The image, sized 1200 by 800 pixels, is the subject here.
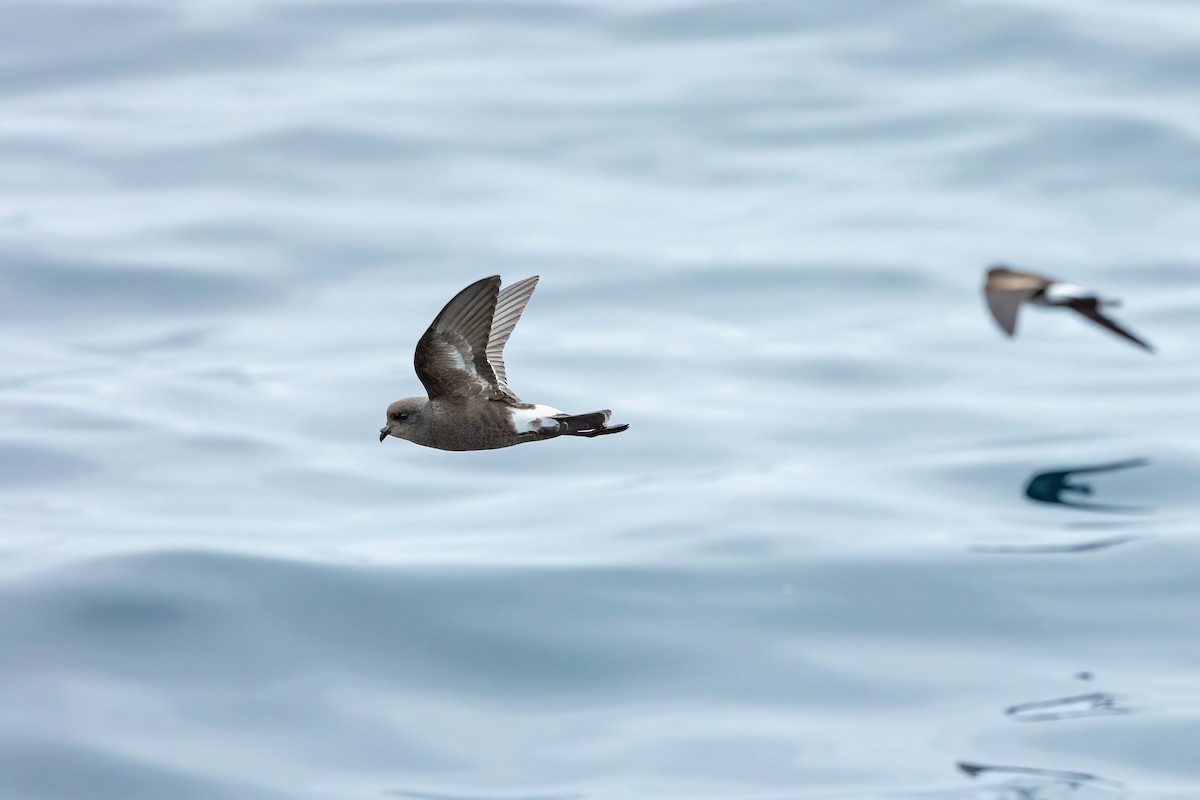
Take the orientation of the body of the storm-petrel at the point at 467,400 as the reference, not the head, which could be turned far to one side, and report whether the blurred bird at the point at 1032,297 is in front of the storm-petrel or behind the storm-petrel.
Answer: behind

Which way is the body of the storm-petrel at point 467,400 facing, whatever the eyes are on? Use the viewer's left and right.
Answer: facing to the left of the viewer

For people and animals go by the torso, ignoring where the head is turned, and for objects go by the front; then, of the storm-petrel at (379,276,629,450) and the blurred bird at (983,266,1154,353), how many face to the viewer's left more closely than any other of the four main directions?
2

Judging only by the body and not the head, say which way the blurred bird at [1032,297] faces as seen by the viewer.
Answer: to the viewer's left

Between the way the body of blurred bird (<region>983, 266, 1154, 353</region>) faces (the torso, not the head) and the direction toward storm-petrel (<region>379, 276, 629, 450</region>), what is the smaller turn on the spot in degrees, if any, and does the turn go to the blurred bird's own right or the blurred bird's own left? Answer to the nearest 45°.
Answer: approximately 45° to the blurred bird's own left
